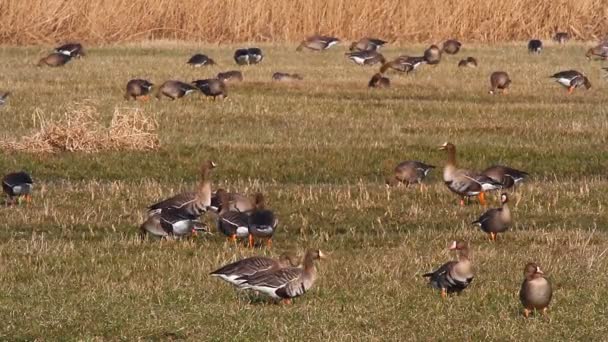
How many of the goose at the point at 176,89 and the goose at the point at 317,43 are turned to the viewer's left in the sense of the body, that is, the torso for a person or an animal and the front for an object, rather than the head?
2

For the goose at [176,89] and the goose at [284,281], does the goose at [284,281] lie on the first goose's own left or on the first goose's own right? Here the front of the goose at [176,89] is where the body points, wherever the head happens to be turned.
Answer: on the first goose's own left

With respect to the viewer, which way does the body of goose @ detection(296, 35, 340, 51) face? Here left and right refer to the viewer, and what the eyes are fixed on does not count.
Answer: facing to the left of the viewer

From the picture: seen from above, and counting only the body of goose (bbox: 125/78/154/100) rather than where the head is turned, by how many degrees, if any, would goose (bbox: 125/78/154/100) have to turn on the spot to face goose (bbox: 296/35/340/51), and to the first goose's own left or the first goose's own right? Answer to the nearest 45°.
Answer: approximately 135° to the first goose's own right

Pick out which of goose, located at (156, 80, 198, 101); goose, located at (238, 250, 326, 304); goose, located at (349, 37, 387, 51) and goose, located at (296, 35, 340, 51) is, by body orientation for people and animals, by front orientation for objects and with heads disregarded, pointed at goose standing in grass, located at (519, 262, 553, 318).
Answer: goose, located at (238, 250, 326, 304)

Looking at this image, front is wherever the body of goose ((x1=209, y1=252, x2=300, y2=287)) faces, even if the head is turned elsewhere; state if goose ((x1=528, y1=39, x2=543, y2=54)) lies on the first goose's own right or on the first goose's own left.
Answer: on the first goose's own left

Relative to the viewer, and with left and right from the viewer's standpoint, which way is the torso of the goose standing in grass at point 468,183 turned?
facing to the left of the viewer

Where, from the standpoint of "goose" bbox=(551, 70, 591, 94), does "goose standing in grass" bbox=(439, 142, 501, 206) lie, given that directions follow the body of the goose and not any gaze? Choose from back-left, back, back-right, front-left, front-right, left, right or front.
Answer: right

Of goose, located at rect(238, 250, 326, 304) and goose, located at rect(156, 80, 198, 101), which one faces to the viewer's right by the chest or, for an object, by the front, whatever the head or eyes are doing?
goose, located at rect(238, 250, 326, 304)

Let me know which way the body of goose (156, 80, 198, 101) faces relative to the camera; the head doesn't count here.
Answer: to the viewer's left

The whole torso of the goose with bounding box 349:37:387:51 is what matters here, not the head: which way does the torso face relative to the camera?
to the viewer's left

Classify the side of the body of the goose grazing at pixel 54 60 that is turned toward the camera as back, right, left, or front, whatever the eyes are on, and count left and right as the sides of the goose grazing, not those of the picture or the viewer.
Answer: left

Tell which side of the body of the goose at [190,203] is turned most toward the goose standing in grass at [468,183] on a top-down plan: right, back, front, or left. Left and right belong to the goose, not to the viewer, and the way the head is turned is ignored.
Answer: front

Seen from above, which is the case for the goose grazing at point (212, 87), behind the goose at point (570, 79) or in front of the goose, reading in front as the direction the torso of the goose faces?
behind

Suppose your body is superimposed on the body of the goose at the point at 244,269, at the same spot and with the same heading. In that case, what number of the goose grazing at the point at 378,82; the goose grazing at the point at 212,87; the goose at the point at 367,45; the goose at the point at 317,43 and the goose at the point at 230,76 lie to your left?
5

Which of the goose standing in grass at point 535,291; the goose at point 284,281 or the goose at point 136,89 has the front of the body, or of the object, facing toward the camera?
the goose standing in grass
